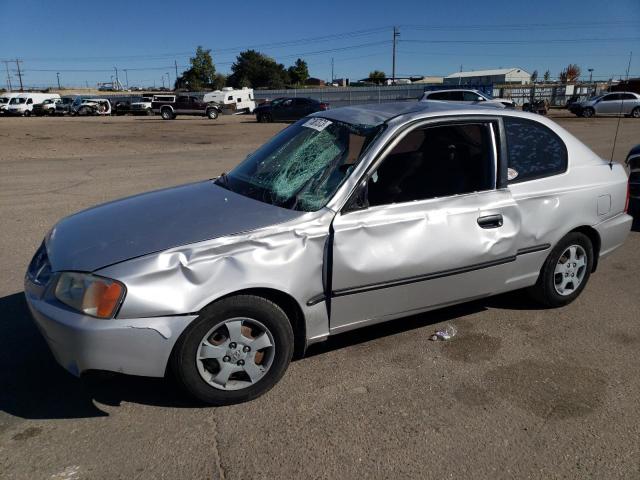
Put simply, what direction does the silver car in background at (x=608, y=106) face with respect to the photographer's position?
facing to the left of the viewer

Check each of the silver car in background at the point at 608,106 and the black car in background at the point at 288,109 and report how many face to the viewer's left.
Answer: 2

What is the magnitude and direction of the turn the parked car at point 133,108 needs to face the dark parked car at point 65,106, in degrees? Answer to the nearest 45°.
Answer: approximately 45° to its right

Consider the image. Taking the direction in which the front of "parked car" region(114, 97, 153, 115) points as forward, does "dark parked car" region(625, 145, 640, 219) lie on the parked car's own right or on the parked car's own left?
on the parked car's own left

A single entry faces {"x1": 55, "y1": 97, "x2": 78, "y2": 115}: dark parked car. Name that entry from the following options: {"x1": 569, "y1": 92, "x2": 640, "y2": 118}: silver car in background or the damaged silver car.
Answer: the silver car in background

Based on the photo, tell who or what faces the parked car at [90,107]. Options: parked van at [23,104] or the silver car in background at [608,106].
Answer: the silver car in background

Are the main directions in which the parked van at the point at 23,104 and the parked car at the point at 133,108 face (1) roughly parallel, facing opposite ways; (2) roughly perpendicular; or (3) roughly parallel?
roughly parallel

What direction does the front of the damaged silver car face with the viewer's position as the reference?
facing the viewer and to the left of the viewer

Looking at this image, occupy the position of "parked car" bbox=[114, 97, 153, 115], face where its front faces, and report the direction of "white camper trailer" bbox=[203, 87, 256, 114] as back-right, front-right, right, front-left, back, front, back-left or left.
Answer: left

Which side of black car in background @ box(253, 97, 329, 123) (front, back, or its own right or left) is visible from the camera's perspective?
left

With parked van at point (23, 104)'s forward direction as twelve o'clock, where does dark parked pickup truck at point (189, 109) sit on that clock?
The dark parked pickup truck is roughly at 9 o'clock from the parked van.

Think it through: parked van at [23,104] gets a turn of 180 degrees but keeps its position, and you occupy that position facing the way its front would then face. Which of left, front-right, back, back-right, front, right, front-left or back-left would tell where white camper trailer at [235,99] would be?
right

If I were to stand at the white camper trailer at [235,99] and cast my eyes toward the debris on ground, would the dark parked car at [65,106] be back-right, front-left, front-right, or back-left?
back-right

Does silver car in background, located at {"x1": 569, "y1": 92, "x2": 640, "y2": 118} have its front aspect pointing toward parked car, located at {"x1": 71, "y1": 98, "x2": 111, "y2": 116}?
yes

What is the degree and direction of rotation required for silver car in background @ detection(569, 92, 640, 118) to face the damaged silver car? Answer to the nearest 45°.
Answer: approximately 90° to its left

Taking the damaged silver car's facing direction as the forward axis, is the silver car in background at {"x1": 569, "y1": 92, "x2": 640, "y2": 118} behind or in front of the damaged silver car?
behind

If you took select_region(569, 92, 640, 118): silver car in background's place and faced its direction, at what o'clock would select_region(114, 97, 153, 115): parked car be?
The parked car is roughly at 12 o'clock from the silver car in background.

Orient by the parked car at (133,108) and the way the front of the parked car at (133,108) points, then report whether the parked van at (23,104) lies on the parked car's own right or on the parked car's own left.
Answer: on the parked car's own right

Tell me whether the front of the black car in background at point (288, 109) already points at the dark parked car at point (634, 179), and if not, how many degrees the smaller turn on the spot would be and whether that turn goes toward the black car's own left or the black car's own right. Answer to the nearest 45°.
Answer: approximately 90° to the black car's own left
